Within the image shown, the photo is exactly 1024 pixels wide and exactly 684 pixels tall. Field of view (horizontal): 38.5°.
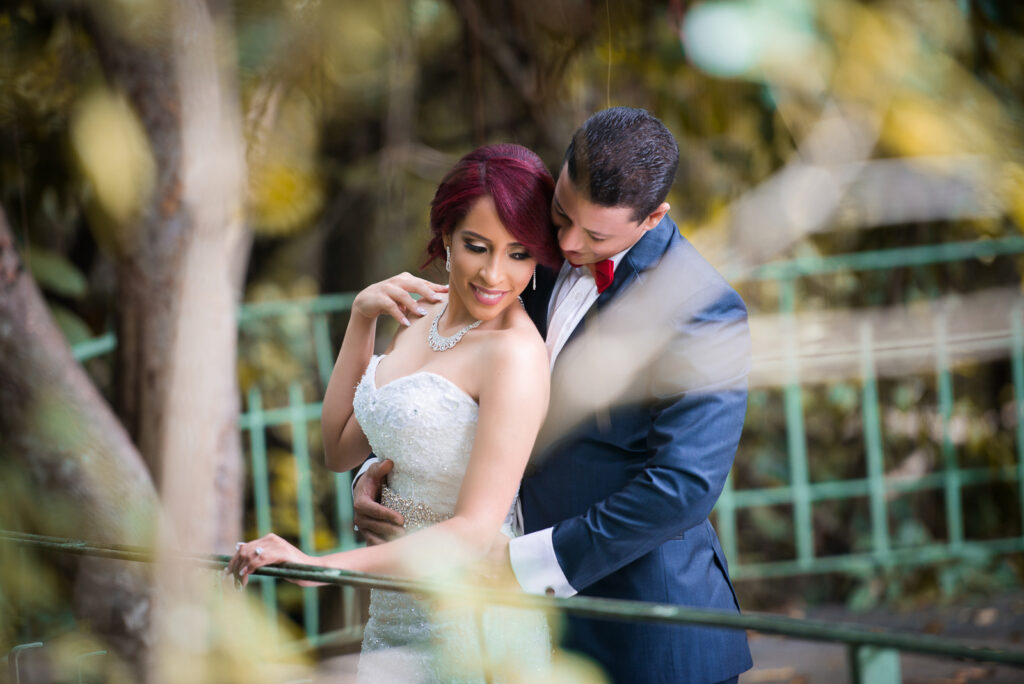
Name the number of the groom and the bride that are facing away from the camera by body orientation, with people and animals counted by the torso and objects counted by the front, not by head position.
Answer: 0

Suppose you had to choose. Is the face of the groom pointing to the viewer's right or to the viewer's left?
to the viewer's left

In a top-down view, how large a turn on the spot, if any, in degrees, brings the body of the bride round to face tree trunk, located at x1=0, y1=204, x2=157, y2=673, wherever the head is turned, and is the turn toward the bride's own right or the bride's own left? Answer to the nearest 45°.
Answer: approximately 90° to the bride's own right

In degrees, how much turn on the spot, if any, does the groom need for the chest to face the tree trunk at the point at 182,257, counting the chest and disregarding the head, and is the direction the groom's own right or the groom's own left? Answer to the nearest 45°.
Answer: approximately 90° to the groom's own right

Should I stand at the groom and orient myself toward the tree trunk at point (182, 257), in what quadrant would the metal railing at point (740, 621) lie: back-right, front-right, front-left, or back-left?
back-left

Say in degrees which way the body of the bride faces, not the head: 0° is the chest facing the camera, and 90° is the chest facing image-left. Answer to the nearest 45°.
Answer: approximately 45°

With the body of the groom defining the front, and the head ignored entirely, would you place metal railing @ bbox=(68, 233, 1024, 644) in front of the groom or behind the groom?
behind

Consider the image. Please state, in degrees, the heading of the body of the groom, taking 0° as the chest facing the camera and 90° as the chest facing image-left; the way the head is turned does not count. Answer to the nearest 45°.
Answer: approximately 45°
